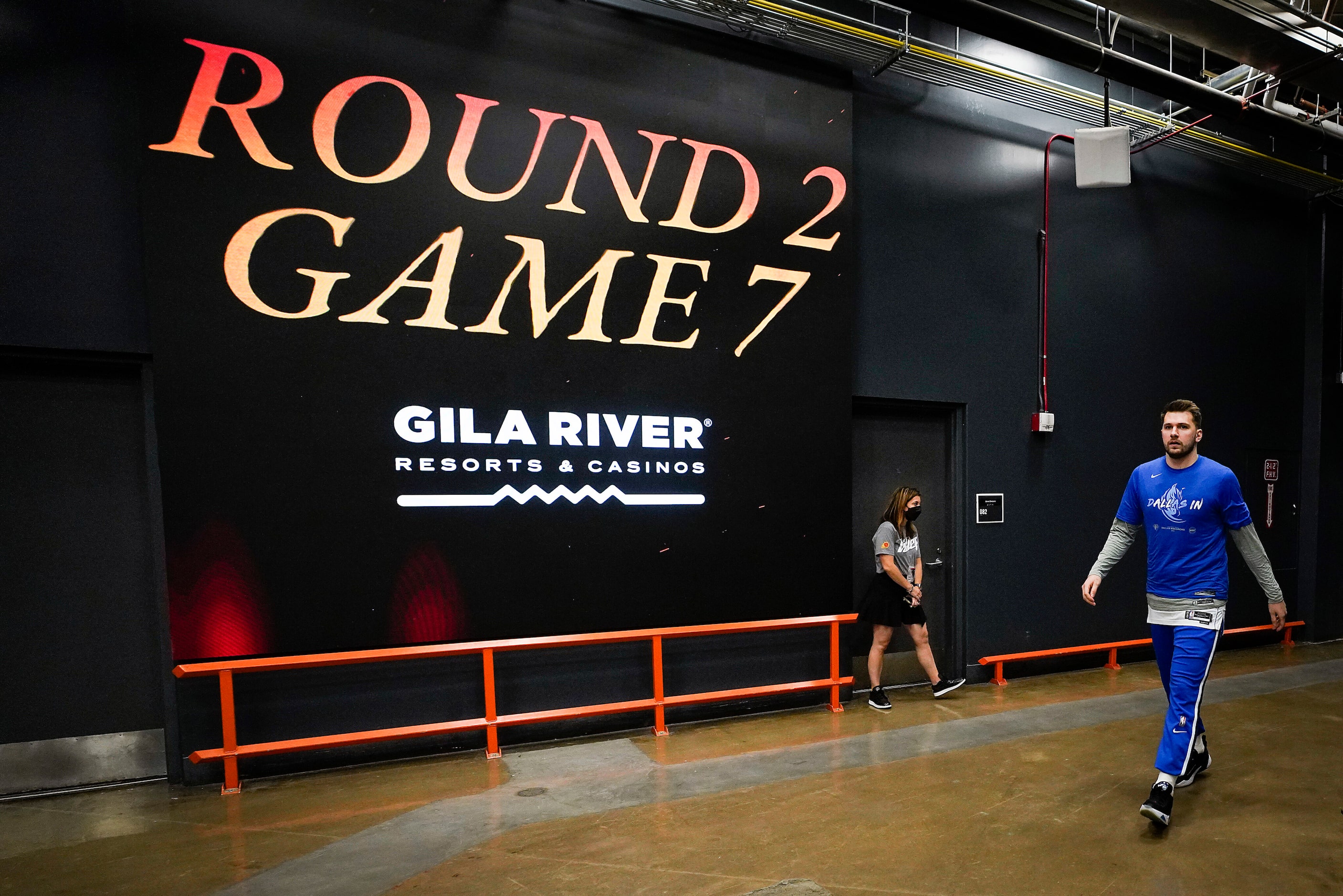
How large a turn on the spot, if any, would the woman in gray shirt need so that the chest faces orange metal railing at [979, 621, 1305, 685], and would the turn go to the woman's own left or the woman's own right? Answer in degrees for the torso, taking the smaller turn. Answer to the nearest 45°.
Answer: approximately 90° to the woman's own left

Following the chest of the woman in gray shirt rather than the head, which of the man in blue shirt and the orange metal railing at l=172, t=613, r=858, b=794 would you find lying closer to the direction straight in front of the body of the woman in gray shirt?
the man in blue shirt

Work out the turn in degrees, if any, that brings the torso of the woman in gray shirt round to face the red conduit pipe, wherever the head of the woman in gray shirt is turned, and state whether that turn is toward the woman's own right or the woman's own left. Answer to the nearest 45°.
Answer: approximately 90° to the woman's own left

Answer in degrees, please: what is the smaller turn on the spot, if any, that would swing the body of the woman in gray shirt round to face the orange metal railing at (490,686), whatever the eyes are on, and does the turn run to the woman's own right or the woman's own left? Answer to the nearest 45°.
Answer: approximately 90° to the woman's own right

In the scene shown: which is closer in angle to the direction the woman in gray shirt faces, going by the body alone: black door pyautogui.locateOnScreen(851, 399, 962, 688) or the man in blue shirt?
the man in blue shirt
